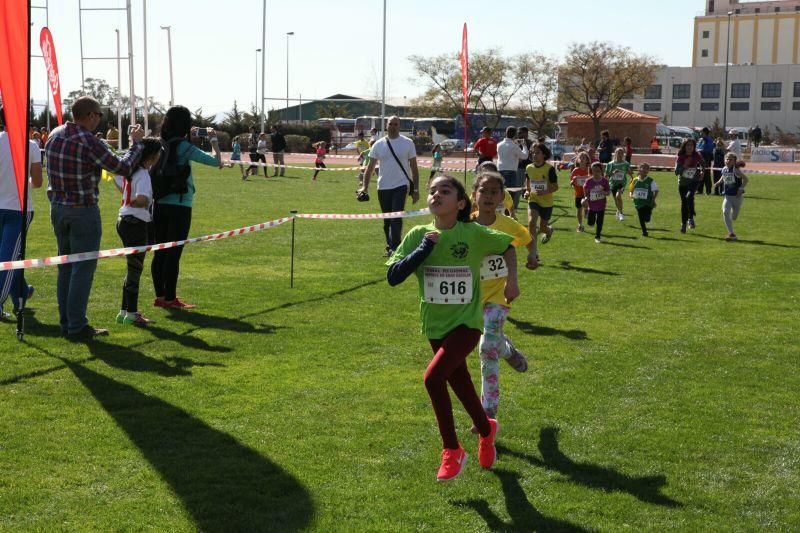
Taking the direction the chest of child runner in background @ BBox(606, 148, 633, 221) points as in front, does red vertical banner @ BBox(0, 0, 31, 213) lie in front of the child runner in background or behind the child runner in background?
in front

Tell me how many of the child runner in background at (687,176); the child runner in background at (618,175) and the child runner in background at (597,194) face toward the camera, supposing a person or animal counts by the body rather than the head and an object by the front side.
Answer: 3

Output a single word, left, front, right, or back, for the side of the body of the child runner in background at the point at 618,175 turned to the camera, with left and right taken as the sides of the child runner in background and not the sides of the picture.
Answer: front

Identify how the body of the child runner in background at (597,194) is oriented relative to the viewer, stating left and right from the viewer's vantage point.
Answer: facing the viewer

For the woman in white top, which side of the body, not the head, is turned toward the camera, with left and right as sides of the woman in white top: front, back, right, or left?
right

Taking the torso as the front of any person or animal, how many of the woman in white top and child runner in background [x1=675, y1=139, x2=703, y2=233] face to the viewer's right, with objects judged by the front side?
1

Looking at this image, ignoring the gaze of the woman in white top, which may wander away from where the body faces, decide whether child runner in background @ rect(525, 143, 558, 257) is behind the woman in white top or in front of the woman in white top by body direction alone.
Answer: in front

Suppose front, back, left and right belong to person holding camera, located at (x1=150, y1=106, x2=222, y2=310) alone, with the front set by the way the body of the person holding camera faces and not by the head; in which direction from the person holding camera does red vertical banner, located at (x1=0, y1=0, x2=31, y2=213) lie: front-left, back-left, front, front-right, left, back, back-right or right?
back-right

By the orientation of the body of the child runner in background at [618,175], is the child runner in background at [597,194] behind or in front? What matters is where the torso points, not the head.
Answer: in front

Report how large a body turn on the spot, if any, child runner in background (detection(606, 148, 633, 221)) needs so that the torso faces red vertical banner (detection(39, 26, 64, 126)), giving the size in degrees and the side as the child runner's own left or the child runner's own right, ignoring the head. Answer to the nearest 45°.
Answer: approximately 90° to the child runner's own right

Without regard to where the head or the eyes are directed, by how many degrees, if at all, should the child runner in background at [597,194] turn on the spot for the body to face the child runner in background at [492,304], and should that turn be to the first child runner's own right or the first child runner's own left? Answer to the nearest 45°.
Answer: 0° — they already face them

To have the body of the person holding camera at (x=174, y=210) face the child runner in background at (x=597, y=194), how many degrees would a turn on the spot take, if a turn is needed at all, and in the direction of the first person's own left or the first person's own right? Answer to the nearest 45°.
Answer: approximately 45° to the first person's own left

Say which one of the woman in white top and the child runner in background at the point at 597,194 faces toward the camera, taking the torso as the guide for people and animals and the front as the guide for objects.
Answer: the child runner in background

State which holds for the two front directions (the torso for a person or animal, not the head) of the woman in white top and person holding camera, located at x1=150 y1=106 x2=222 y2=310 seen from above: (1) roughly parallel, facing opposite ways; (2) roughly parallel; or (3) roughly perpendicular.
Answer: roughly parallel

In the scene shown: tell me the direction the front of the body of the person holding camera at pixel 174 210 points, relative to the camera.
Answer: to the viewer's right
